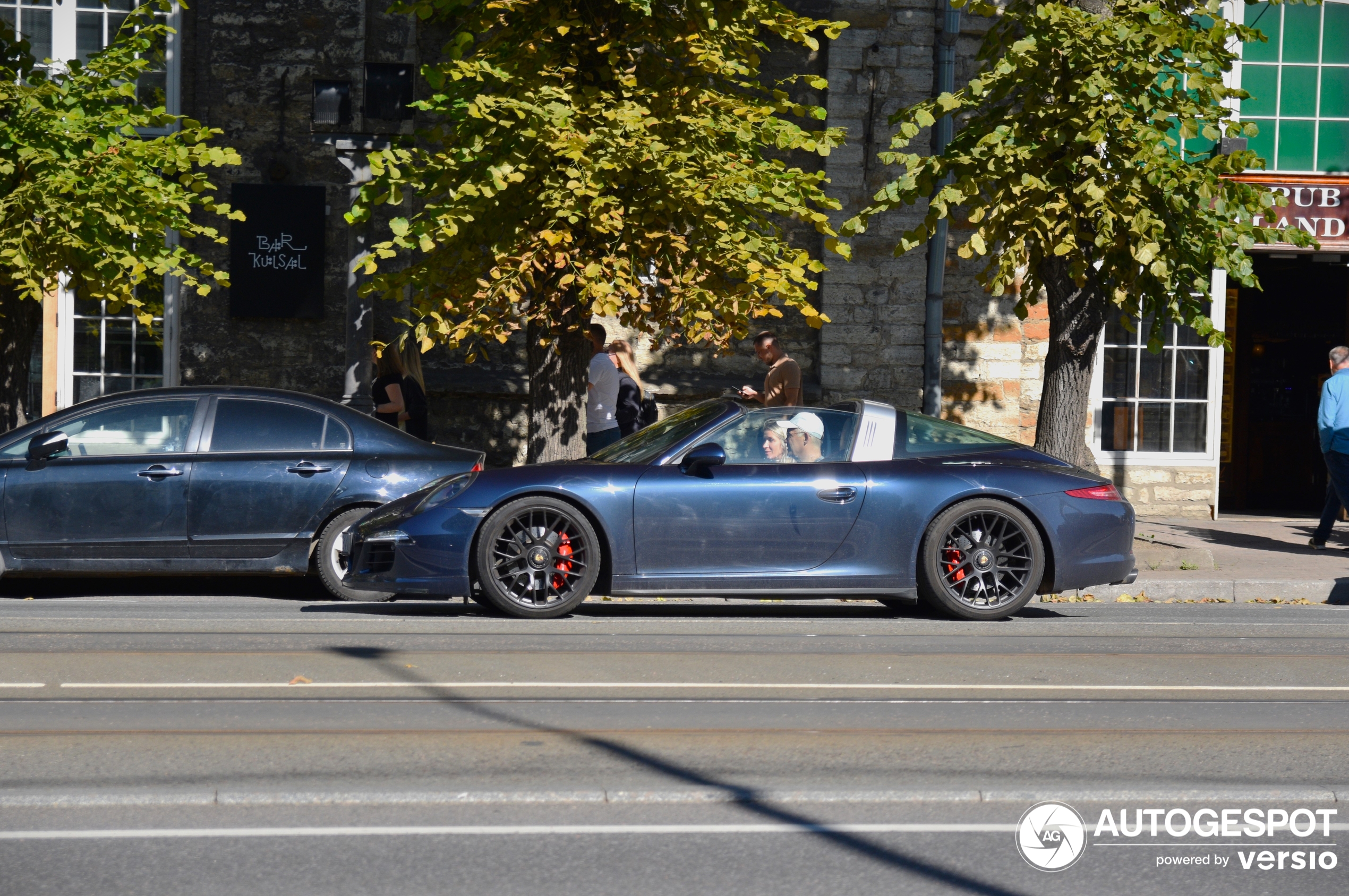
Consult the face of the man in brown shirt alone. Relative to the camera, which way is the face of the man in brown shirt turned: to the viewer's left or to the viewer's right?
to the viewer's left

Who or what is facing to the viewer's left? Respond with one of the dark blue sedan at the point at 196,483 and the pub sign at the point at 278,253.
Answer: the dark blue sedan

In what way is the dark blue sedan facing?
to the viewer's left

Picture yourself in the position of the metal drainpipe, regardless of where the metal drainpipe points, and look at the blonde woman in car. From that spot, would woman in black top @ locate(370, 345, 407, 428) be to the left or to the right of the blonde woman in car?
right

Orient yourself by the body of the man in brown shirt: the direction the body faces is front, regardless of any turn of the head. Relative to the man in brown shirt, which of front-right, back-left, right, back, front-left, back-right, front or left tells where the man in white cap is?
left

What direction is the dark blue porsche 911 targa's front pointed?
to the viewer's left

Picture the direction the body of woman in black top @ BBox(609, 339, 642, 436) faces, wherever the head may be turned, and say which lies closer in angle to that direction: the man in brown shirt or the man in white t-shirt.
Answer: the man in white t-shirt

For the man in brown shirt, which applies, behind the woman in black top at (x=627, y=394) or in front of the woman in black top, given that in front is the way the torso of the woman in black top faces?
behind

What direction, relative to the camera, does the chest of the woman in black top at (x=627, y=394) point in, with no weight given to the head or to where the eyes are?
to the viewer's left

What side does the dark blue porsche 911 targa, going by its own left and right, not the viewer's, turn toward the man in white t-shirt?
right

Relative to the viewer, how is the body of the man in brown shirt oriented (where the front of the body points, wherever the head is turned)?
to the viewer's left

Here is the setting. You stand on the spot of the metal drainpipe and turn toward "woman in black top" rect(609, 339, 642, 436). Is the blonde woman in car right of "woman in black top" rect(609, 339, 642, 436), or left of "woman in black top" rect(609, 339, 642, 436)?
left

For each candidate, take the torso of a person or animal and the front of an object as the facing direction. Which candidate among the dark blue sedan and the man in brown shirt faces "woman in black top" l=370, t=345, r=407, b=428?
the man in brown shirt
